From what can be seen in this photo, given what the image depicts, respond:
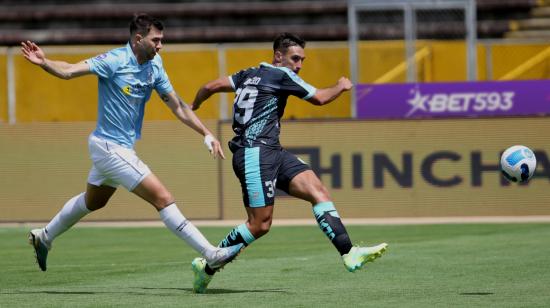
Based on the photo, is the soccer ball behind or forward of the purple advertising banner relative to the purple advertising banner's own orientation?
forward

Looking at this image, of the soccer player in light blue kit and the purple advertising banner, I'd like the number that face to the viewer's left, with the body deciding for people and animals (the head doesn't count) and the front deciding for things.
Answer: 0

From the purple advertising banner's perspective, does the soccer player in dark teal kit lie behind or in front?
in front

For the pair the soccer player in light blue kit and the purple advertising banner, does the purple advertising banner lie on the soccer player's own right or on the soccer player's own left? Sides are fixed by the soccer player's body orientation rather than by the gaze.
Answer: on the soccer player's own left

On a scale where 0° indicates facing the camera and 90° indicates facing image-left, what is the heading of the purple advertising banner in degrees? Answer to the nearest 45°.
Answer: approximately 0°

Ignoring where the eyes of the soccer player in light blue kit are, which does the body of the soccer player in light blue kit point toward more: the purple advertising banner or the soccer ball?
the soccer ball

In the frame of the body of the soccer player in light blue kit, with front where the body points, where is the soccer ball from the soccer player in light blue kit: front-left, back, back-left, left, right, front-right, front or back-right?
front-left
